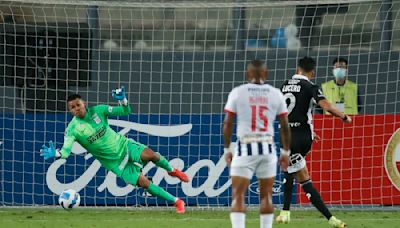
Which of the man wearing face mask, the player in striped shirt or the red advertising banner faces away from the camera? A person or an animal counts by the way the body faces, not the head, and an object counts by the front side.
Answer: the player in striped shirt

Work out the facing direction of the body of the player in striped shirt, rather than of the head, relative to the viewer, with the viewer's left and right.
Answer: facing away from the viewer

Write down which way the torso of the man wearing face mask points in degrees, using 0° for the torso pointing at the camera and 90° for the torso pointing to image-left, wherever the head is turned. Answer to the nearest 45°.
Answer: approximately 0°

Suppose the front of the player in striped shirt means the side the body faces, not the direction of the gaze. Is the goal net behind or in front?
in front

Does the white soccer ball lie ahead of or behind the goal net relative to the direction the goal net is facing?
ahead

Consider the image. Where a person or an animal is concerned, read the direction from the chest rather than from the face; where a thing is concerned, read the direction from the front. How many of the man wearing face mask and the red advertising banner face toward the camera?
2

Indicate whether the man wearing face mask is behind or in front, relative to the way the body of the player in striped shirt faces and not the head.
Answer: in front

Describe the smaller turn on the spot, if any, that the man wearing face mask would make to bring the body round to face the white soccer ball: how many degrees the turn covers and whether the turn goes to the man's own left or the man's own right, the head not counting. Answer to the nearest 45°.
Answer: approximately 45° to the man's own right

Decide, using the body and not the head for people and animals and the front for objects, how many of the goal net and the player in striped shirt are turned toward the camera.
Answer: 1

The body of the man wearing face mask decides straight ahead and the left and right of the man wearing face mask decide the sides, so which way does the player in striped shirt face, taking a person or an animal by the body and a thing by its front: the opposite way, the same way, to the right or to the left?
the opposite way

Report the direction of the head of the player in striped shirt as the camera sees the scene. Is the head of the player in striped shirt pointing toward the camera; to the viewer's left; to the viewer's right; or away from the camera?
away from the camera

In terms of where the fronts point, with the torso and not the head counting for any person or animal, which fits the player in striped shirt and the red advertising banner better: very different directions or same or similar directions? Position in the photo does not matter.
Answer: very different directions

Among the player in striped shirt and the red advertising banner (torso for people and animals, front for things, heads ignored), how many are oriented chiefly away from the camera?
1
